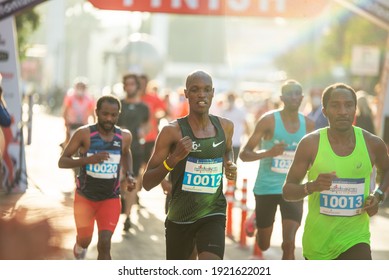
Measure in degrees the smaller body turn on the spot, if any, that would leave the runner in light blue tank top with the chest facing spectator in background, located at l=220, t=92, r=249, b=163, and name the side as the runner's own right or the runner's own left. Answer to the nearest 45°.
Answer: approximately 135° to the runner's own left

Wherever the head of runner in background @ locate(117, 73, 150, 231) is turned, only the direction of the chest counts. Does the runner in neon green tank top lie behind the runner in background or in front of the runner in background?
in front

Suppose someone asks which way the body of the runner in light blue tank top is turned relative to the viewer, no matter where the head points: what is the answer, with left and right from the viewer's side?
facing the viewer and to the right of the viewer

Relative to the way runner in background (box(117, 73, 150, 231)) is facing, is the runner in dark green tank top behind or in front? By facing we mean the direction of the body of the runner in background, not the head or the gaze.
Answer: in front

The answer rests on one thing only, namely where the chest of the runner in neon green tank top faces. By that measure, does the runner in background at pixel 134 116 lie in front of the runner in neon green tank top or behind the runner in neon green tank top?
behind

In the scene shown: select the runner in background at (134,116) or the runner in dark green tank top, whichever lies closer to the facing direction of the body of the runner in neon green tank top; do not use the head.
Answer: the runner in dark green tank top

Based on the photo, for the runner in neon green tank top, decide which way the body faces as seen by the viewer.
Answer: toward the camera

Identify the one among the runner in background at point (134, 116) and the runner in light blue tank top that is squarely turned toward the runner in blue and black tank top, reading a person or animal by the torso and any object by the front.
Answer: the runner in background

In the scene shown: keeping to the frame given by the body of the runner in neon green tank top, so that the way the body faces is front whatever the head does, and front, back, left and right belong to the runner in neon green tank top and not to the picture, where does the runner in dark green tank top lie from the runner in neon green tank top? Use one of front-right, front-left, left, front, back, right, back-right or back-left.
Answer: right

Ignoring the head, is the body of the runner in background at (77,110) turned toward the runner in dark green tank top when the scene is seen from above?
yes

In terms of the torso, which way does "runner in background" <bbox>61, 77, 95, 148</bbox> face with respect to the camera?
toward the camera
